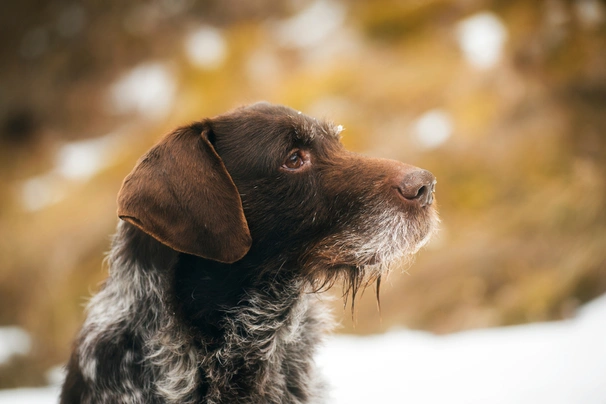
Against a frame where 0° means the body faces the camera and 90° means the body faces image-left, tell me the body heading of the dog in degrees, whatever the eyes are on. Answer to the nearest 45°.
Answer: approximately 270°
